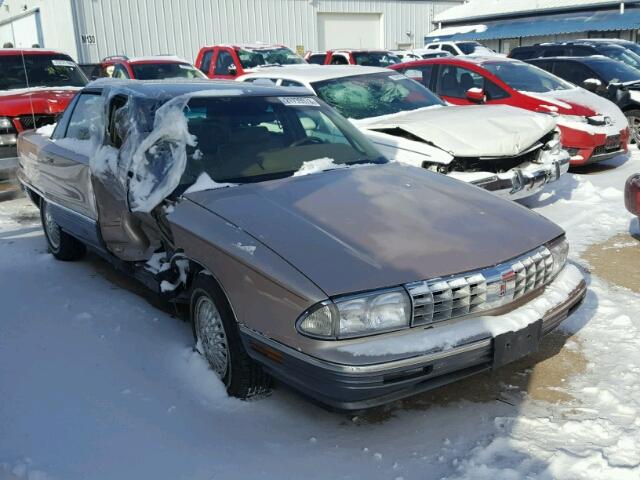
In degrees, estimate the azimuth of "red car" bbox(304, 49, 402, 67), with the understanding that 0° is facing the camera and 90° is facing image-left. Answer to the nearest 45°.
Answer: approximately 315°

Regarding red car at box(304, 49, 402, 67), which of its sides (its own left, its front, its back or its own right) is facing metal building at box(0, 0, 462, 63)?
back

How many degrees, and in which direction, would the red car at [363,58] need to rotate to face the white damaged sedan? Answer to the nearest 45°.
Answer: approximately 45° to its right

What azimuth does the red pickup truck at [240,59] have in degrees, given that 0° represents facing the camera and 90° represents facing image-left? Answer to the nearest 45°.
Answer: approximately 315°
